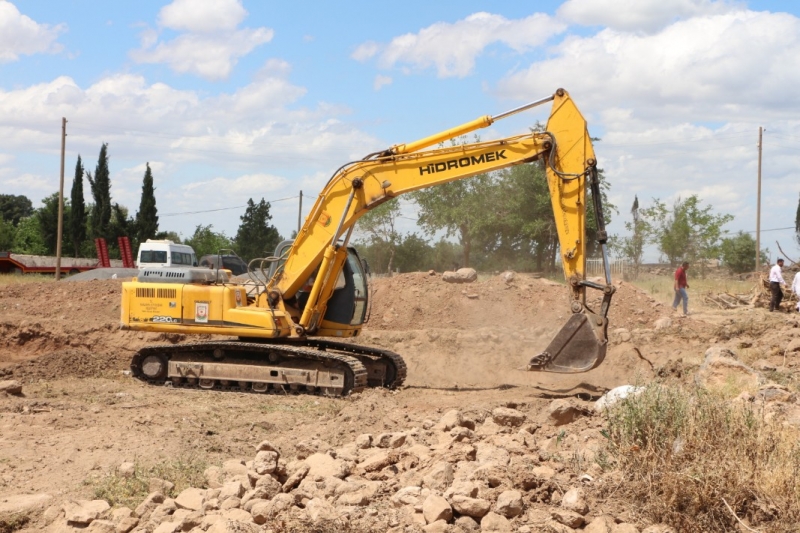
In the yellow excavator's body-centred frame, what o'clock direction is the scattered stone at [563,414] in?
The scattered stone is roughly at 2 o'clock from the yellow excavator.

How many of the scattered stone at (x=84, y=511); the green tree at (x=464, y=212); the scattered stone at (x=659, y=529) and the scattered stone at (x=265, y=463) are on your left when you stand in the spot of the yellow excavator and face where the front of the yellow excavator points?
1

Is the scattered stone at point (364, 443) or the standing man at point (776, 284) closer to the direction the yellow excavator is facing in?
the standing man

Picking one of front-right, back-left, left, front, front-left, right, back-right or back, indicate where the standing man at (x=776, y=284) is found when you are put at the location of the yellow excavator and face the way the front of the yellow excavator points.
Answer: front-left

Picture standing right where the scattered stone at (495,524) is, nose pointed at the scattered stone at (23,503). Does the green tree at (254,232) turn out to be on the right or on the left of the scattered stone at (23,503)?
right

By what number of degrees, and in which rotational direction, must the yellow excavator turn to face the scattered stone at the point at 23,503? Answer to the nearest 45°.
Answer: approximately 90° to its right

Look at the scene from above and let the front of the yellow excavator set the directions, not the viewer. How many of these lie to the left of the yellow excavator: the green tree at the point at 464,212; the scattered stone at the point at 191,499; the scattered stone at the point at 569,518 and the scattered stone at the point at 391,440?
1

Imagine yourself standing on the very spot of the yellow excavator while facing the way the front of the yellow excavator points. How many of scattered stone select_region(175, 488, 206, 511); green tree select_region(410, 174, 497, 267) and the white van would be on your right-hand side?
1

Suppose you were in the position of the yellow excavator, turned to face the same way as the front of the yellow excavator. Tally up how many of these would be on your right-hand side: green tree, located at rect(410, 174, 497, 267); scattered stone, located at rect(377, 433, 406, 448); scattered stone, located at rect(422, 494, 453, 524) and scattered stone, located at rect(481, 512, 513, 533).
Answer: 3

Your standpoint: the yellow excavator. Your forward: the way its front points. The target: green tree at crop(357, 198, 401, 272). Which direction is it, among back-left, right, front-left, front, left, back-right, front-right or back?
left

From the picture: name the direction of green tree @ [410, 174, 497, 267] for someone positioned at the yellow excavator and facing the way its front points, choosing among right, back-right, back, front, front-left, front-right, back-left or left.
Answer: left

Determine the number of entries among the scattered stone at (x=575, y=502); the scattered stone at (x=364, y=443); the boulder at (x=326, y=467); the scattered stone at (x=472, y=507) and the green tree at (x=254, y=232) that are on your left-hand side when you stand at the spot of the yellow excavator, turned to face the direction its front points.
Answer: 1

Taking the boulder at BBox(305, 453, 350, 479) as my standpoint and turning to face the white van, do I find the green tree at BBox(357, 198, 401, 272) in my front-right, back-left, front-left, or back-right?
front-right

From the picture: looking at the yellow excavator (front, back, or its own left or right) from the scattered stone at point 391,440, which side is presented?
right

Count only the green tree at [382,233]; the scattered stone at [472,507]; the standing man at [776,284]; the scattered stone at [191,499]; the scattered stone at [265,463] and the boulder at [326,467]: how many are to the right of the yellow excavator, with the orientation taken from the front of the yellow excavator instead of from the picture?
4

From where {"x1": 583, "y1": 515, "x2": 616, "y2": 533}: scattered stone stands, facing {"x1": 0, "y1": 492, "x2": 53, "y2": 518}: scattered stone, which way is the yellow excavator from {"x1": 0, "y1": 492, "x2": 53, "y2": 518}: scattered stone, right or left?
right

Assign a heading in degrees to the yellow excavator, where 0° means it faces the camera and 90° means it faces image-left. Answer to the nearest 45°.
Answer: approximately 270°

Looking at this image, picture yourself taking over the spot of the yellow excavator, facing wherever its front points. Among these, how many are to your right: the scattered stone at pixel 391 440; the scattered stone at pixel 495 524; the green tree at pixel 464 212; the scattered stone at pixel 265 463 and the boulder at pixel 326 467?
4

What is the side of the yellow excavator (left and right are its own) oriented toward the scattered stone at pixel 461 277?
left

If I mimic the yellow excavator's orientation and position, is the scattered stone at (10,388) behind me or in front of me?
behind

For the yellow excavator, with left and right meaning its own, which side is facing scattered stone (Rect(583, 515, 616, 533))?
right
